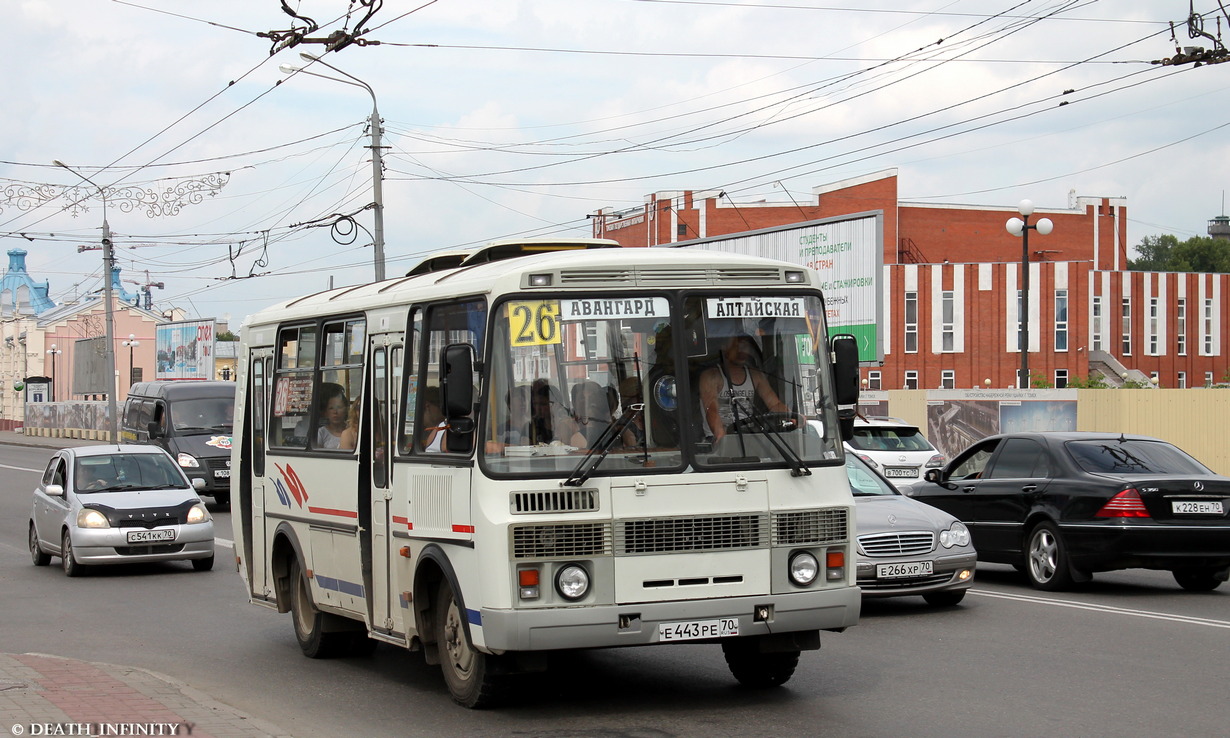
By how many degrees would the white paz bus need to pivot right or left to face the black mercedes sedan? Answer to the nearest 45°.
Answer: approximately 90° to its left

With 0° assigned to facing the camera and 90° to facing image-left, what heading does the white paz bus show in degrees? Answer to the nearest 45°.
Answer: approximately 315°

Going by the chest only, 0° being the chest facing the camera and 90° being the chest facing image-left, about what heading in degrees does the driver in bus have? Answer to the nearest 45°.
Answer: approximately 315°

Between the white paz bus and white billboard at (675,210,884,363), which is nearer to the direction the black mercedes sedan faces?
the white billboard

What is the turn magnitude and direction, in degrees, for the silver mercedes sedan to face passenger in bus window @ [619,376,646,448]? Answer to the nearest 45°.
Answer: approximately 45° to its right

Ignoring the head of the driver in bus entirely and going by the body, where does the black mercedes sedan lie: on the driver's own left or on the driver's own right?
on the driver's own left

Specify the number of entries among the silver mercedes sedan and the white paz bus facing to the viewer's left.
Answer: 0

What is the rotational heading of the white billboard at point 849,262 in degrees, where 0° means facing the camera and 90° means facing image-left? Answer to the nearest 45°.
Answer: approximately 45°

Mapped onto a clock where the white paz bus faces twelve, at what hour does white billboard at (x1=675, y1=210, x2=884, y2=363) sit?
The white billboard is roughly at 8 o'clock from the white paz bus.

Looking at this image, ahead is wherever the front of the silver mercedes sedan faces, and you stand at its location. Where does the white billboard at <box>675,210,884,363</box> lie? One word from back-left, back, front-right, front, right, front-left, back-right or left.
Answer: back-left
